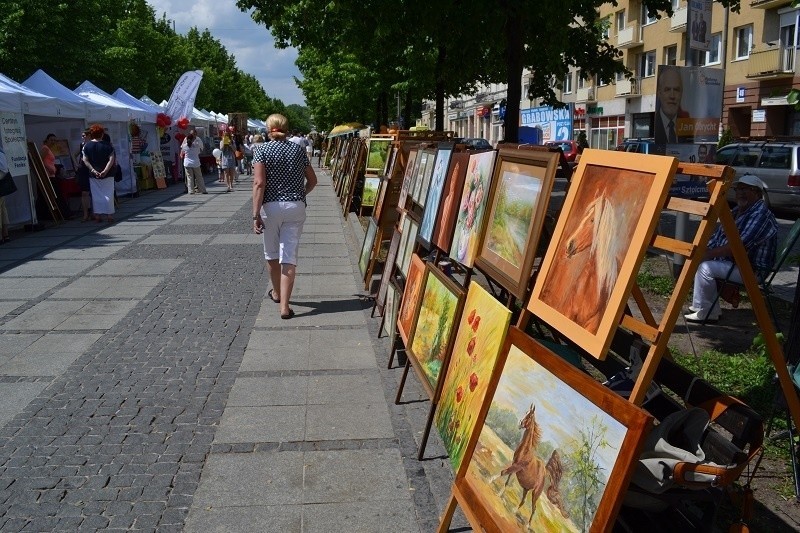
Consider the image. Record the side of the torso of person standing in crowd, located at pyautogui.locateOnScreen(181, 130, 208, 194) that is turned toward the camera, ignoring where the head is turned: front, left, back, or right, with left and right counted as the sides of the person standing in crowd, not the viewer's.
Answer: back

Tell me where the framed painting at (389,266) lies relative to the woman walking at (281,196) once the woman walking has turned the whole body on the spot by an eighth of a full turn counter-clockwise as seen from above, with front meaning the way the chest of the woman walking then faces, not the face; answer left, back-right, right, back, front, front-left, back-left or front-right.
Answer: back

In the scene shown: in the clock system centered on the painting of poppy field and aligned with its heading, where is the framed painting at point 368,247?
The framed painting is roughly at 4 o'clock from the painting of poppy field.

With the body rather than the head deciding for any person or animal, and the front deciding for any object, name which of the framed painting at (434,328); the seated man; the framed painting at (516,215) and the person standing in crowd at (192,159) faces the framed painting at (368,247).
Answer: the seated man

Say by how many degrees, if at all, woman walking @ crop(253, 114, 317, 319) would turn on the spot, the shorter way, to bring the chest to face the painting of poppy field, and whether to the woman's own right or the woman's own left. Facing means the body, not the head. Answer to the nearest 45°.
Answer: approximately 180°

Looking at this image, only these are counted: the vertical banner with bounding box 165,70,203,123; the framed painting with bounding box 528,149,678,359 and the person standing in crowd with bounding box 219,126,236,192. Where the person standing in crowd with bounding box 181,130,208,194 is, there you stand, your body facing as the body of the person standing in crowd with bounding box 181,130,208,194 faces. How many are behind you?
1

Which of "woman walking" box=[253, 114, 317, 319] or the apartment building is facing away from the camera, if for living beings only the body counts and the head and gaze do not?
the woman walking

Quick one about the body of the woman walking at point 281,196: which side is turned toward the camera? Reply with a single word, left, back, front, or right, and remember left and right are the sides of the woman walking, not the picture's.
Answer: back

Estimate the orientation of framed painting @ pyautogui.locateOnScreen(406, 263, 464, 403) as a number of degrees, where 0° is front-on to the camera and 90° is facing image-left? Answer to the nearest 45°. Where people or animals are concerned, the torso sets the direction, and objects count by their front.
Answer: approximately 45°

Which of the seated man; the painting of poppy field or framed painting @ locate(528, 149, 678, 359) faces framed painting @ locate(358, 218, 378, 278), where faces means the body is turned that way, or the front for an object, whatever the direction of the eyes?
the seated man

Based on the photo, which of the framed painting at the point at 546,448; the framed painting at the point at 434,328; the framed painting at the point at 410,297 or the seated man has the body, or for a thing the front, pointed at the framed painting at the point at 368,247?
the seated man

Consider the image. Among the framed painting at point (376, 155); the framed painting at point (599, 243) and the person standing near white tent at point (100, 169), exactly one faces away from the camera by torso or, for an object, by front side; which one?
the person standing near white tent

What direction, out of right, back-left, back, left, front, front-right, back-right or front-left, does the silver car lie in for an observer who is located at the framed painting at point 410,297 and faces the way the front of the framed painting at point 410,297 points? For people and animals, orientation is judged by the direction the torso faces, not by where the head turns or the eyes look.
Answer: back

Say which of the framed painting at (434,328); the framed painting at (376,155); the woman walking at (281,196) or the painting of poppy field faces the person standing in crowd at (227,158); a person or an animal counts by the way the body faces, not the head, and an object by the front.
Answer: the woman walking

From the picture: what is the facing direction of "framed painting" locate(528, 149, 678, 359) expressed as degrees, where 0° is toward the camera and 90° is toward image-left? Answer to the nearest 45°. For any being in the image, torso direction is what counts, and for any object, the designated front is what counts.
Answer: approximately 45°

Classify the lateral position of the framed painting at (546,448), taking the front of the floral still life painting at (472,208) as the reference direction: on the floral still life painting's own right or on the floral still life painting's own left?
on the floral still life painting's own left
